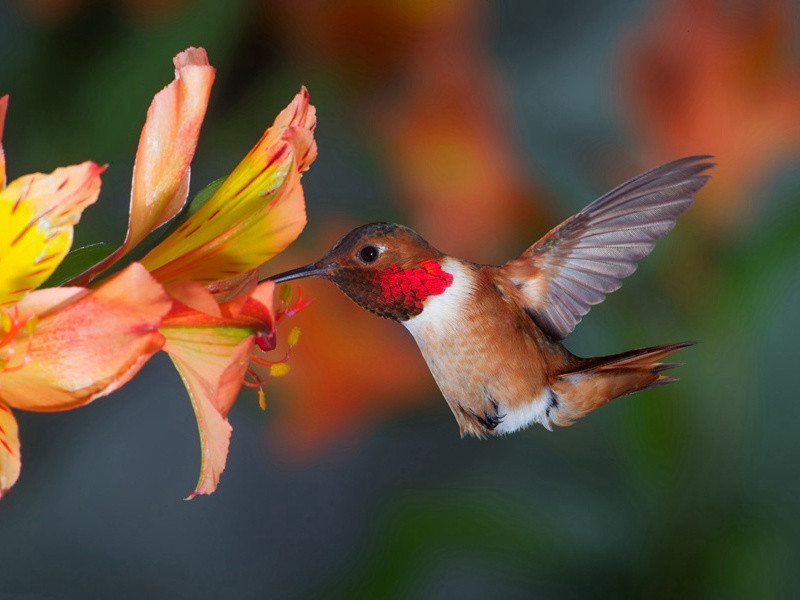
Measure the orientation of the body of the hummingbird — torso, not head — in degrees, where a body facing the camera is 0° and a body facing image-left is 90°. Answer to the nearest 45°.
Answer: approximately 90°
